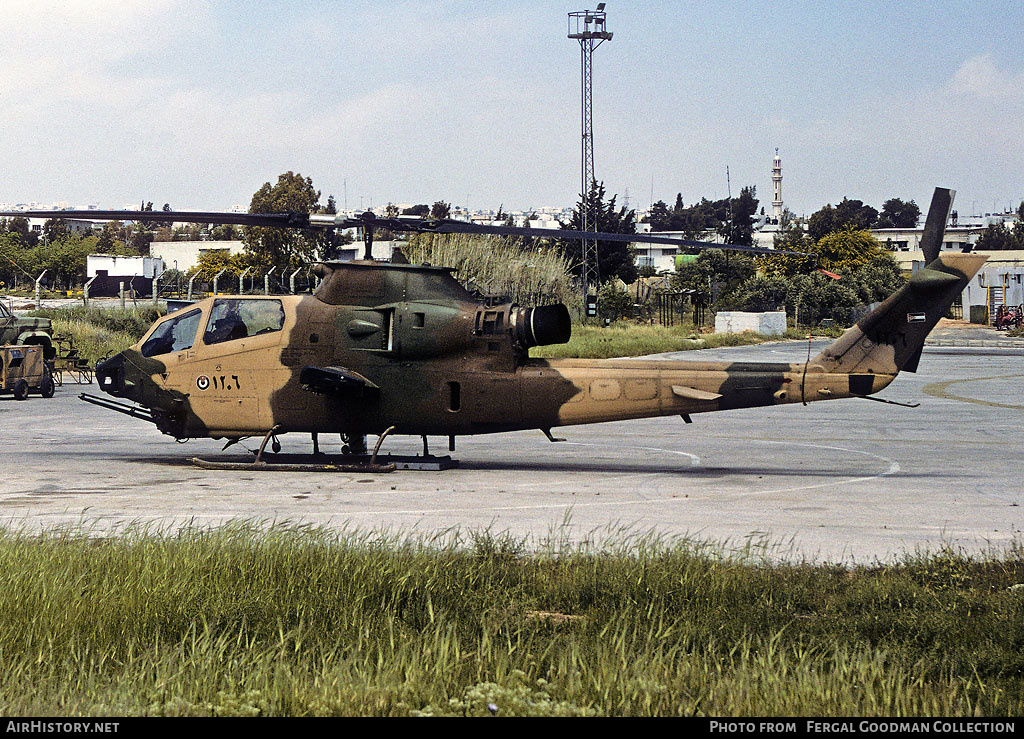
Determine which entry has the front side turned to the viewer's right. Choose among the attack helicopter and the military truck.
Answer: the military truck

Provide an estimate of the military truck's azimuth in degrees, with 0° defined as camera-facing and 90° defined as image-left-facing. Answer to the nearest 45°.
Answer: approximately 270°

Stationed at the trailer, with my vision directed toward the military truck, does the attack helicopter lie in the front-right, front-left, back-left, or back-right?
back-right

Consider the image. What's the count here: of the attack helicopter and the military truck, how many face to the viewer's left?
1

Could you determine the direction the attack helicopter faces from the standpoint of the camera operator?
facing to the left of the viewer

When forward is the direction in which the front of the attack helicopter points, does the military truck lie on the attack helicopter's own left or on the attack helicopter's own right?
on the attack helicopter's own right

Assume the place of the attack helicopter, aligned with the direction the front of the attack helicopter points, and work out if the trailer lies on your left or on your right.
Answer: on your right

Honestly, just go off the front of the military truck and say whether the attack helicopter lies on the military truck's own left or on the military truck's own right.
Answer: on the military truck's own right

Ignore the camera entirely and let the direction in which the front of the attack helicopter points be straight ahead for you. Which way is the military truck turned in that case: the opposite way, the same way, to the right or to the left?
the opposite way
